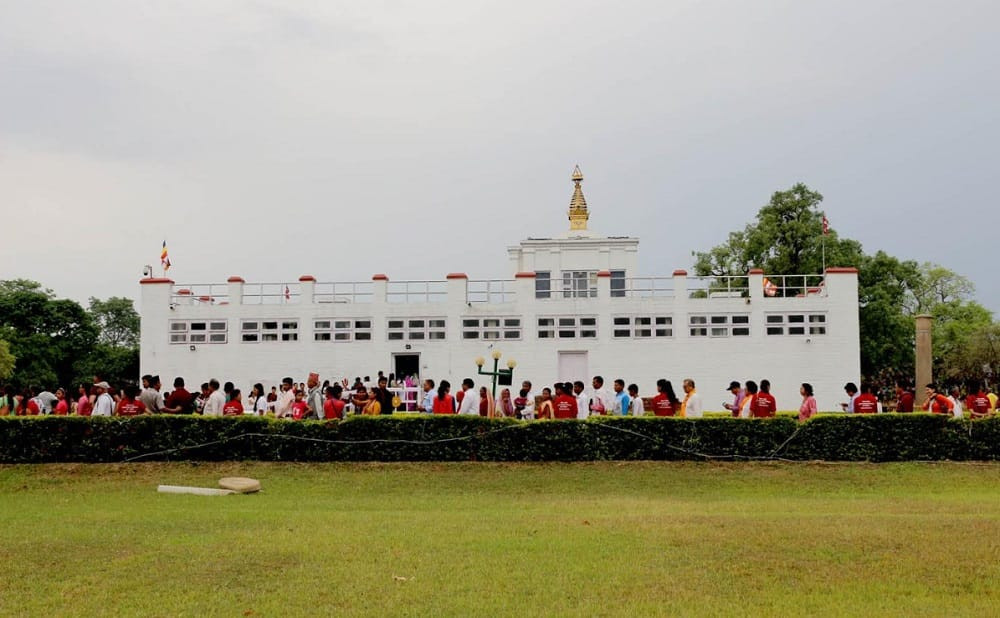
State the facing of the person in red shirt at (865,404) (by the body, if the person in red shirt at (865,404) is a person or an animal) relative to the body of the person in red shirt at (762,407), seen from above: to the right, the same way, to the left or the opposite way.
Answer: the same way

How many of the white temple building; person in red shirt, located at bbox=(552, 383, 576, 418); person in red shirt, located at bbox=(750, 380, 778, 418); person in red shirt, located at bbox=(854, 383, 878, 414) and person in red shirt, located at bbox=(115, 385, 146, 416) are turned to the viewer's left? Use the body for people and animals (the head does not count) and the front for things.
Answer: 0

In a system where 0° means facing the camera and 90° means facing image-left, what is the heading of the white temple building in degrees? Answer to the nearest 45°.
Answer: approximately 0°

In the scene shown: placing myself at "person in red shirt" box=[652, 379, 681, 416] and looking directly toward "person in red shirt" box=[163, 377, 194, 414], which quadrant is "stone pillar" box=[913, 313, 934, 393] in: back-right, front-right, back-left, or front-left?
back-right

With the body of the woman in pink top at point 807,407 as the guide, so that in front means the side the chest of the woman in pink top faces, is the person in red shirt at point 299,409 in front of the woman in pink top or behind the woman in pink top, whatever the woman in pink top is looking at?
in front
